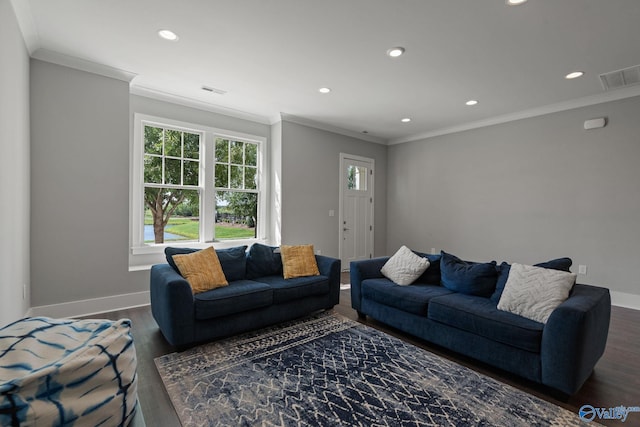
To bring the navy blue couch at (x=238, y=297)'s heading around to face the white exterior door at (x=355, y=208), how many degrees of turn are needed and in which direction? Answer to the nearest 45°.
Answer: approximately 90° to its left

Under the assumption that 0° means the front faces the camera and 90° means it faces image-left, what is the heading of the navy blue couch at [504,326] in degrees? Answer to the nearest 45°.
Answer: approximately 45°

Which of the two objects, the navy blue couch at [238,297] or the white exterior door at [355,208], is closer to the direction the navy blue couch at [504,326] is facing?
the navy blue couch

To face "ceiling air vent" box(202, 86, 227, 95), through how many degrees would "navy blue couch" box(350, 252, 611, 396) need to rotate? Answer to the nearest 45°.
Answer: approximately 45° to its right

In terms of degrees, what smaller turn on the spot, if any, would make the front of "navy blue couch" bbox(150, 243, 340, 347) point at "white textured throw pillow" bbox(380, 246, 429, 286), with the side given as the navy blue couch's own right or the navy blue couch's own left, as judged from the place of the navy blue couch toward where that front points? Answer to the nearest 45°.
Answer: approximately 45° to the navy blue couch's own left

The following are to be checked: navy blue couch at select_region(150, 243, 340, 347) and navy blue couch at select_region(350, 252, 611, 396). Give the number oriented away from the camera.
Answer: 0

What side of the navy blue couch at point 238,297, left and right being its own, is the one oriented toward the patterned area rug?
front

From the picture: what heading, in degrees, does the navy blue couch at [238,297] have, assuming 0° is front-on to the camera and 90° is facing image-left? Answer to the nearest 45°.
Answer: approximately 315°

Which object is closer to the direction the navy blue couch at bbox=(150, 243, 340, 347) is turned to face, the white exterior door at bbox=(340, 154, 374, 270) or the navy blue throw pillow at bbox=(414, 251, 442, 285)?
the navy blue throw pillow
